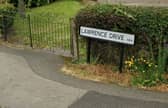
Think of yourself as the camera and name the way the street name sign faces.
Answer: facing the viewer and to the left of the viewer

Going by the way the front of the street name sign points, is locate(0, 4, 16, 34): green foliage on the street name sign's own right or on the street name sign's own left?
on the street name sign's own right

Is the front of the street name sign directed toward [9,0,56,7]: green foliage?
no

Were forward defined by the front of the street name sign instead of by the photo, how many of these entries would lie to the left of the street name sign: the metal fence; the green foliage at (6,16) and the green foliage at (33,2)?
0

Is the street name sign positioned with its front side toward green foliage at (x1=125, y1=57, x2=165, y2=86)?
no

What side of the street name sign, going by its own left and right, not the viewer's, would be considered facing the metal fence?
right
